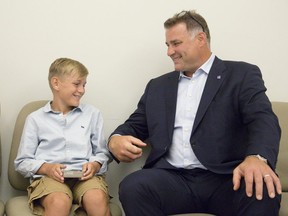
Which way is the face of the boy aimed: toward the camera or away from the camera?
toward the camera

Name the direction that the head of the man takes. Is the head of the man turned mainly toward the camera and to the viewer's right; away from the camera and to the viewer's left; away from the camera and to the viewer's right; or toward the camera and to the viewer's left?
toward the camera and to the viewer's left

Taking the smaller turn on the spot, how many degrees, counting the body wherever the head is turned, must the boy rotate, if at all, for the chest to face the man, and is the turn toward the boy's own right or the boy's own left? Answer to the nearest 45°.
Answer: approximately 90° to the boy's own left

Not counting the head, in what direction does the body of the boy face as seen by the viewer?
toward the camera

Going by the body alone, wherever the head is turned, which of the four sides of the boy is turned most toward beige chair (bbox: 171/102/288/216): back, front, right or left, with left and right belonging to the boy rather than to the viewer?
left

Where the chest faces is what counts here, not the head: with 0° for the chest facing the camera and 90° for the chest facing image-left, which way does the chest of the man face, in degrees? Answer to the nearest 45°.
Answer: approximately 45°

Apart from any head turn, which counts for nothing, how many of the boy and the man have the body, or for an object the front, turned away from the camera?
0

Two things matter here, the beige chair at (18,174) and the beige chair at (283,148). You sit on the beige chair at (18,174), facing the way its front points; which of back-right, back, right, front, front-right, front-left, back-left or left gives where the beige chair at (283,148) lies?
left
